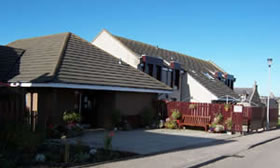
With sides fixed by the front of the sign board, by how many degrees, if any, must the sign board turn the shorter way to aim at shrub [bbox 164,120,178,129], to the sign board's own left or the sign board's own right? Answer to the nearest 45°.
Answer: approximately 90° to the sign board's own right

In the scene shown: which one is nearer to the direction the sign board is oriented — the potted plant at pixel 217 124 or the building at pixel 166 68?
the potted plant

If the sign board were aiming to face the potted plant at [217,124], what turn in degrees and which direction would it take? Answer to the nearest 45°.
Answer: approximately 90° to its right

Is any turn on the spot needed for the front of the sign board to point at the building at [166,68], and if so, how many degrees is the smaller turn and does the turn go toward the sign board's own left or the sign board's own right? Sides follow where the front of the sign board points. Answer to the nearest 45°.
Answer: approximately 135° to the sign board's own right

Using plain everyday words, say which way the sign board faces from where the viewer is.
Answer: facing the viewer

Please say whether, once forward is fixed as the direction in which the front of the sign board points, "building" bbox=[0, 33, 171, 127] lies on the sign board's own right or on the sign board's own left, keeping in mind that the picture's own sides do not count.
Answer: on the sign board's own right

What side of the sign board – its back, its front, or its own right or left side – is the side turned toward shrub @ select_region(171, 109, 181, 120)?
right

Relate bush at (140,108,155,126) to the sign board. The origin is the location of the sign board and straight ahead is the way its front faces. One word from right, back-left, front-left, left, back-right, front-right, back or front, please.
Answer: right
